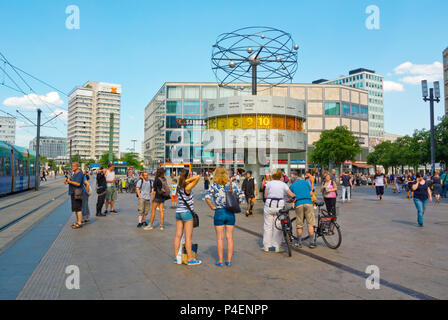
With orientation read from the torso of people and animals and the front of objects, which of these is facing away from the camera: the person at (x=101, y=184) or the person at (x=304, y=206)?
the person at (x=304, y=206)

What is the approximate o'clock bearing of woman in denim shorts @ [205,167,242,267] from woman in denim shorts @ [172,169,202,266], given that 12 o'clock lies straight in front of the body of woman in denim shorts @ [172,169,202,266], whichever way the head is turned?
woman in denim shorts @ [205,167,242,267] is roughly at 2 o'clock from woman in denim shorts @ [172,169,202,266].

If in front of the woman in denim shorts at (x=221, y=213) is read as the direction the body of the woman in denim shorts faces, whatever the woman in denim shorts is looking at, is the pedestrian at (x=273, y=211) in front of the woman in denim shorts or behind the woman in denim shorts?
in front

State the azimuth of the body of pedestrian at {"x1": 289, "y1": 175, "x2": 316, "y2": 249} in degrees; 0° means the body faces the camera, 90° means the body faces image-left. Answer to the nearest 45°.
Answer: approximately 180°

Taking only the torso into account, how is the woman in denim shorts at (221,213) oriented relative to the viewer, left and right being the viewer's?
facing away from the viewer

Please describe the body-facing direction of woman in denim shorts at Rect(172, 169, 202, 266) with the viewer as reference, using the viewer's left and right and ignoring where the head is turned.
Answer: facing away from the viewer and to the right of the viewer

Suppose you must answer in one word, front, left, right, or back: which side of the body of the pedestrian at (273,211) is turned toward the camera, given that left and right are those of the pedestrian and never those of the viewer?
back

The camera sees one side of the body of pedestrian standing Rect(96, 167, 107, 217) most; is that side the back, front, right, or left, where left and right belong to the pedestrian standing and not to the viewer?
right

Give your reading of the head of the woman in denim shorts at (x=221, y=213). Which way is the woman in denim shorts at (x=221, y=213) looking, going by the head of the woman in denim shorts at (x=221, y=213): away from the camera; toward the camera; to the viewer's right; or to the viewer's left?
away from the camera

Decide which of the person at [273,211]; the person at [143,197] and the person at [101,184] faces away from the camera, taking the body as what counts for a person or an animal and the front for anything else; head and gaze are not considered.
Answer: the person at [273,211]
